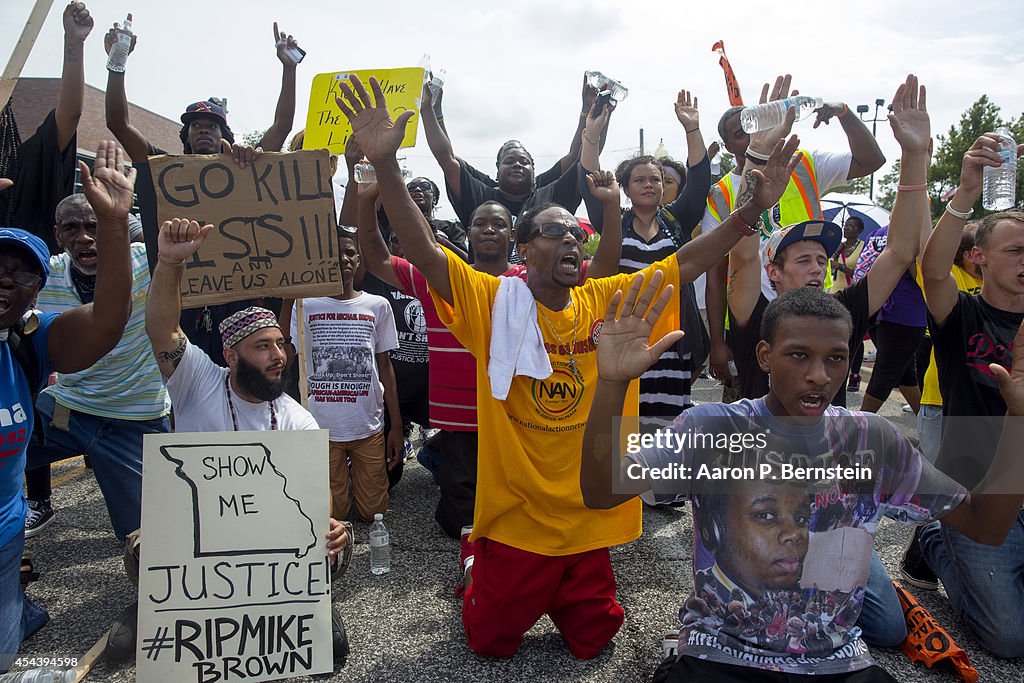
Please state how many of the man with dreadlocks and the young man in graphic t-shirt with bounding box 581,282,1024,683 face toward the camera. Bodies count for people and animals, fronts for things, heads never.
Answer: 2

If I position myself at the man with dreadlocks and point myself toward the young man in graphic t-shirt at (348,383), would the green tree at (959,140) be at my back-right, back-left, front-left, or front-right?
front-left

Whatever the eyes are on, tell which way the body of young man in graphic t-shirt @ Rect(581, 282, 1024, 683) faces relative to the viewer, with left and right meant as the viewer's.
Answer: facing the viewer

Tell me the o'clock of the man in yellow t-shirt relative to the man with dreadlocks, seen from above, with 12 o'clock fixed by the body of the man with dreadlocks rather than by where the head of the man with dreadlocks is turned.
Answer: The man in yellow t-shirt is roughly at 11 o'clock from the man with dreadlocks.

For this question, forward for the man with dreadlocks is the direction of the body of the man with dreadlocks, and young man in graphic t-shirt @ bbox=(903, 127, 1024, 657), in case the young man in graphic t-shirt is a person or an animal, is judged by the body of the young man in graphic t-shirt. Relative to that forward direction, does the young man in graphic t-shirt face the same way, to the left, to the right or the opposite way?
the same way

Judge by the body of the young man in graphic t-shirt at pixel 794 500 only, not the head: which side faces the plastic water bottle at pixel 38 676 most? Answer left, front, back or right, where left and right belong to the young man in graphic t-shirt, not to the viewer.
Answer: right

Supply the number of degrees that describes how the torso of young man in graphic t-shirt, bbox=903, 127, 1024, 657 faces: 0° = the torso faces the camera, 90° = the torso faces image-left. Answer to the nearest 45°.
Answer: approximately 315°

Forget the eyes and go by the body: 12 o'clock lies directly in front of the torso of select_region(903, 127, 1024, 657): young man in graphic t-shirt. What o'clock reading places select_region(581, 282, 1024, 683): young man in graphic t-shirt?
select_region(581, 282, 1024, 683): young man in graphic t-shirt is roughly at 2 o'clock from select_region(903, 127, 1024, 657): young man in graphic t-shirt.

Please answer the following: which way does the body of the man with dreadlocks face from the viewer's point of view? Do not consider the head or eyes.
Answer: toward the camera

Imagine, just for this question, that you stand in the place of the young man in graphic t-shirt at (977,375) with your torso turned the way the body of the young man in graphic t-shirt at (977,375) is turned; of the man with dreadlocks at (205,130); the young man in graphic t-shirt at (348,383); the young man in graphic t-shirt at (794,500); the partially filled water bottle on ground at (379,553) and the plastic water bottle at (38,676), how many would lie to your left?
0

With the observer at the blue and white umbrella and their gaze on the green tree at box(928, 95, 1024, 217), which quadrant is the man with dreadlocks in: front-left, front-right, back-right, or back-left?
back-left

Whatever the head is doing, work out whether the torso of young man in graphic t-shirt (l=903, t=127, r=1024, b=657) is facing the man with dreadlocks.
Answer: no

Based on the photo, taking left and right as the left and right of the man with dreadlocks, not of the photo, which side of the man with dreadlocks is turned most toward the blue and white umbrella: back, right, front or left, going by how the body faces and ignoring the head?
left

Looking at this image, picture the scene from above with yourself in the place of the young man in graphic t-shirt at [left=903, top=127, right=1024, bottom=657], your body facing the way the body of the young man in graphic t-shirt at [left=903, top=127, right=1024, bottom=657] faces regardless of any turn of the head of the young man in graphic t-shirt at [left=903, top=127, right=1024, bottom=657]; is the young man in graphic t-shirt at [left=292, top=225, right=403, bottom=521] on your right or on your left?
on your right
